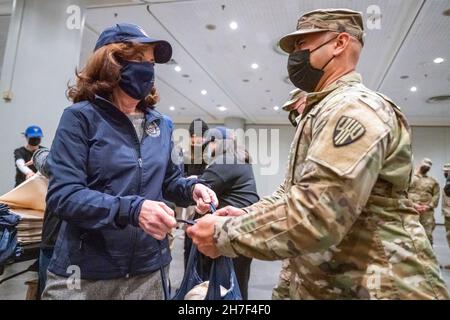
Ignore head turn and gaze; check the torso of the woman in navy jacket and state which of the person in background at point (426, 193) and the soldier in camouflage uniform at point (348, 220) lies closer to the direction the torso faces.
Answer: the soldier in camouflage uniform

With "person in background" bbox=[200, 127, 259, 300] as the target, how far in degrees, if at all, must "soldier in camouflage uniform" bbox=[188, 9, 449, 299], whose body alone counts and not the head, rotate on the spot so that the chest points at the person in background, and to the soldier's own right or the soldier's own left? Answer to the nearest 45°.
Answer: approximately 45° to the soldier's own right

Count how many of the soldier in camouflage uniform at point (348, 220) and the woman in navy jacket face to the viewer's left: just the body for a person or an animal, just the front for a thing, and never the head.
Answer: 1

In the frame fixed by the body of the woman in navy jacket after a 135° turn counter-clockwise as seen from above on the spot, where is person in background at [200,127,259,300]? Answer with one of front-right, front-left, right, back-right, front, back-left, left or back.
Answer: front-right

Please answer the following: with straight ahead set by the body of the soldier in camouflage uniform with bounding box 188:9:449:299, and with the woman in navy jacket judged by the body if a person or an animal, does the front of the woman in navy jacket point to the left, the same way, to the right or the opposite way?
the opposite way

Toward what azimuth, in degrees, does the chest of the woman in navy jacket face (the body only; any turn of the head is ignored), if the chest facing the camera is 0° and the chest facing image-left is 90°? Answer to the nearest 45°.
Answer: approximately 315°

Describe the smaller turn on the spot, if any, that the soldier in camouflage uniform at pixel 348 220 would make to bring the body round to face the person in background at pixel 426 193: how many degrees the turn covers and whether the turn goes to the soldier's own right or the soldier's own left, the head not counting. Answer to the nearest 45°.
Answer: approximately 90° to the soldier's own right

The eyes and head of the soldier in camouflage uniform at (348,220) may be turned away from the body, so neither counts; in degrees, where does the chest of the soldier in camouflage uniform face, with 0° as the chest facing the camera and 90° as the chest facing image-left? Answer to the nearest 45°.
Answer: approximately 90°
